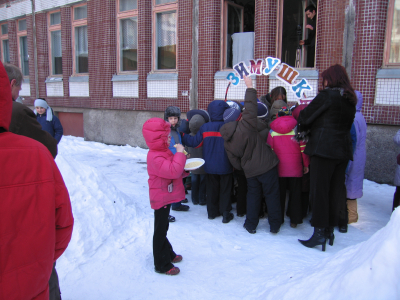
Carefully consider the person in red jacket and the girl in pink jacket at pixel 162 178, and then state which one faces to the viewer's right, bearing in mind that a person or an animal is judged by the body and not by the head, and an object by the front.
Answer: the girl in pink jacket

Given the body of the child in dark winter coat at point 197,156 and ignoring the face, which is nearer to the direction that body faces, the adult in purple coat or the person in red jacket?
the adult in purple coat

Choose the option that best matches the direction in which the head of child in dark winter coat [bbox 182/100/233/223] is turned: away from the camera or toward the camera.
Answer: away from the camera

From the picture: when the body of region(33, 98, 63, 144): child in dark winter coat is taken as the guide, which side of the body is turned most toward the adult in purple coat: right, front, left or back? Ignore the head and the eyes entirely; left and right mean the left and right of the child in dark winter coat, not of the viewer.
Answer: left

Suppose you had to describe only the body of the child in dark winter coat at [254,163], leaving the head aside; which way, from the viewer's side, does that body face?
away from the camera

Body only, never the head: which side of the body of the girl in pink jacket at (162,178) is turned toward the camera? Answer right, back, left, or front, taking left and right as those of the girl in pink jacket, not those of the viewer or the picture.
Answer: right

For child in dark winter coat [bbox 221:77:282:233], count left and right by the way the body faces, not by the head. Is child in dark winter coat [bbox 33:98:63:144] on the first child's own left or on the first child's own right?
on the first child's own left

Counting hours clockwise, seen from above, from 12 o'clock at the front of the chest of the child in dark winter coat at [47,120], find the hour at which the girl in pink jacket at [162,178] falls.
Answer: The girl in pink jacket is roughly at 10 o'clock from the child in dark winter coat.

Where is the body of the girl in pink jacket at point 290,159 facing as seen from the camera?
away from the camera

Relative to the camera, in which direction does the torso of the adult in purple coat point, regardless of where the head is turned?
to the viewer's left
